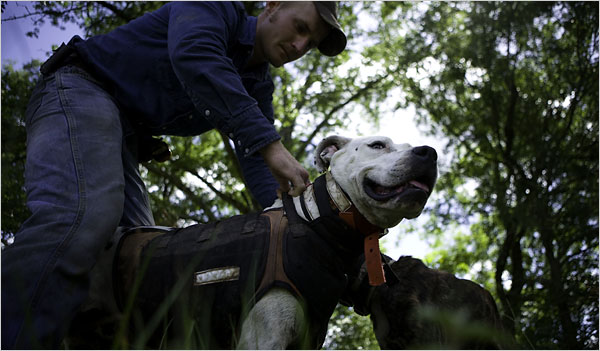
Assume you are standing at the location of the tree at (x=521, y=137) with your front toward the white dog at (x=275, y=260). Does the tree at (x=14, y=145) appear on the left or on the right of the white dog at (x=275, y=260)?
right

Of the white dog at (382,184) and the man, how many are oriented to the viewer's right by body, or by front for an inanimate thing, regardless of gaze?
2

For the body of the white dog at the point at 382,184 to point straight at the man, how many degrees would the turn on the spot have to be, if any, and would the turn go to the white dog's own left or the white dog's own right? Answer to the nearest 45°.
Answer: approximately 180°

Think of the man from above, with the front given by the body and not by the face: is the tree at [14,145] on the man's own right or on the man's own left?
on the man's own left

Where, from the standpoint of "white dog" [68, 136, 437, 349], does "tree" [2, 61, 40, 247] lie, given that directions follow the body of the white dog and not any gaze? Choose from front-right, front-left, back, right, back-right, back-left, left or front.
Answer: back-left

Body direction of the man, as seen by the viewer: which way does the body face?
to the viewer's right

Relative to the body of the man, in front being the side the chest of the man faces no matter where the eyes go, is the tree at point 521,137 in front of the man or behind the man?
in front

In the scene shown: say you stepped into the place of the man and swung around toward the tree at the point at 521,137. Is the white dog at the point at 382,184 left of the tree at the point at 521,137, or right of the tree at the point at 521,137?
right

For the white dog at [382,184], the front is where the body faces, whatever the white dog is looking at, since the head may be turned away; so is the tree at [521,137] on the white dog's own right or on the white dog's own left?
on the white dog's own left

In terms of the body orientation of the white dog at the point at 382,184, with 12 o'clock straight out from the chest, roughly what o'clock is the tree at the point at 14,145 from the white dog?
The tree is roughly at 7 o'clock from the white dog.

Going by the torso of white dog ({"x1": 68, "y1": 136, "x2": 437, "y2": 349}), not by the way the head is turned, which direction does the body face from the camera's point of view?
to the viewer's right

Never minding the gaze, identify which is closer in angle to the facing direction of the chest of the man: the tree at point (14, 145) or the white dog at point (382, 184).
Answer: the white dog
